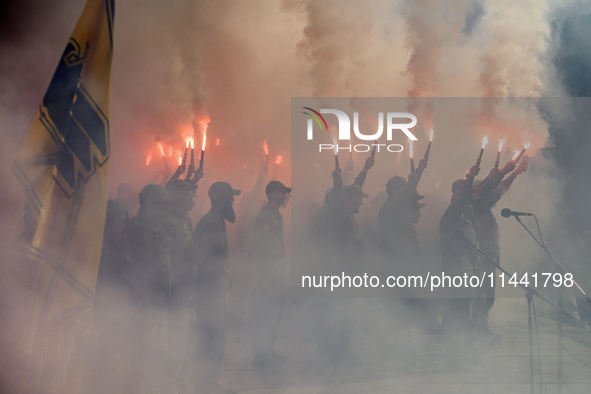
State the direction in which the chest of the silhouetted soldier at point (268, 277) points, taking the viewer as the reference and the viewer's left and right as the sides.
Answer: facing to the right of the viewer

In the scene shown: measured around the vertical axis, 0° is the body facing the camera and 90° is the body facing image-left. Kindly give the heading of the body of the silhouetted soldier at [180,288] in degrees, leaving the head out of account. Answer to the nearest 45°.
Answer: approximately 270°

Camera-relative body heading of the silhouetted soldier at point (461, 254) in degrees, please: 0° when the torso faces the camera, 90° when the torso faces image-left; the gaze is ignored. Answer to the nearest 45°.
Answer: approximately 270°

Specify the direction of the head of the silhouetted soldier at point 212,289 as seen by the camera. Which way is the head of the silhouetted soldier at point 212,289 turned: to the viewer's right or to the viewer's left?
to the viewer's right

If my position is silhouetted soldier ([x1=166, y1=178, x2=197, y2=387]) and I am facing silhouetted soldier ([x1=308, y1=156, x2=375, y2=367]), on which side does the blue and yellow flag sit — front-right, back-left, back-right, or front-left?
back-right

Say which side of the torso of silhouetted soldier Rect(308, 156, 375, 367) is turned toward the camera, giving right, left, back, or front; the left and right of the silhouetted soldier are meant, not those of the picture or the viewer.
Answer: right

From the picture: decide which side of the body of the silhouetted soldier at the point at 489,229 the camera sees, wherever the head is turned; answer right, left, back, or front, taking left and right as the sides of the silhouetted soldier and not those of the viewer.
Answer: right

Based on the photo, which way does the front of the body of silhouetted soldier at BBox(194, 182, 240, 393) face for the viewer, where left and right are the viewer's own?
facing to the right of the viewer

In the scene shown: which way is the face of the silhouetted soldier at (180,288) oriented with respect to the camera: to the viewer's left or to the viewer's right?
to the viewer's right
